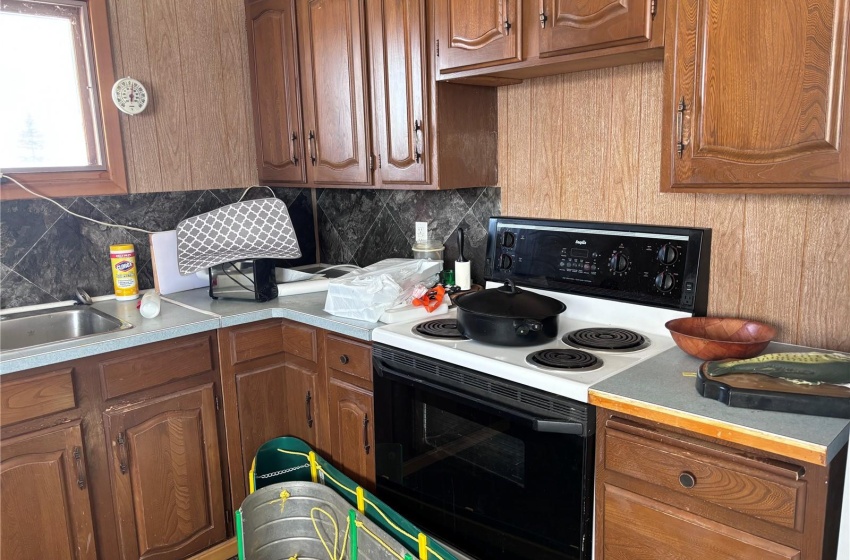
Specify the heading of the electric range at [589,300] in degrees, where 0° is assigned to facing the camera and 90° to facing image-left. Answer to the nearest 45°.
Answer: approximately 45°

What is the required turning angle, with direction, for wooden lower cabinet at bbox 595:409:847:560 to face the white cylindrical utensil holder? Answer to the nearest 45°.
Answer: approximately 90° to its right

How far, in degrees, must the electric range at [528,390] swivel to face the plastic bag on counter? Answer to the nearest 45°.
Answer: approximately 90° to its right

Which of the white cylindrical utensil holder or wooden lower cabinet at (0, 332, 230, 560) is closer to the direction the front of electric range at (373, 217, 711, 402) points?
the wooden lower cabinet

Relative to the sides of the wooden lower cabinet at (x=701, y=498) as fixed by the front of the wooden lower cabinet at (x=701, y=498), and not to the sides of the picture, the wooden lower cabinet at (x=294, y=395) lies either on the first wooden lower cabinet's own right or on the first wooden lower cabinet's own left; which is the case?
on the first wooden lower cabinet's own right

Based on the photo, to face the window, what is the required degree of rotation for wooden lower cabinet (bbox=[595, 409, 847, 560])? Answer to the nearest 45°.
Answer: approximately 45° to its right

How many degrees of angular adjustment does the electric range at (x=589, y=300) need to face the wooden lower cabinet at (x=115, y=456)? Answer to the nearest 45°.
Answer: approximately 45° to its right

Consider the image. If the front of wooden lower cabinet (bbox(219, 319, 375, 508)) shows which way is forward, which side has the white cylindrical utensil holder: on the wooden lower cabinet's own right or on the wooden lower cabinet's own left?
on the wooden lower cabinet's own left

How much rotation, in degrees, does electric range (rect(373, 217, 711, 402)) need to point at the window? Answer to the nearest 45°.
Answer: approximately 45° to its right
